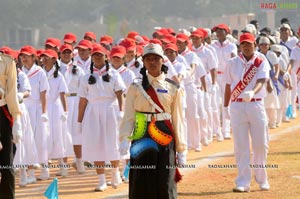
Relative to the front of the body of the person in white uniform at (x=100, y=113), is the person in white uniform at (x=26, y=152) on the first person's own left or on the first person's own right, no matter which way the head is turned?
on the first person's own right

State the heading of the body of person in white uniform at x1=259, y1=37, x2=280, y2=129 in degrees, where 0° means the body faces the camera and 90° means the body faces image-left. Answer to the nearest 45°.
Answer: approximately 45°

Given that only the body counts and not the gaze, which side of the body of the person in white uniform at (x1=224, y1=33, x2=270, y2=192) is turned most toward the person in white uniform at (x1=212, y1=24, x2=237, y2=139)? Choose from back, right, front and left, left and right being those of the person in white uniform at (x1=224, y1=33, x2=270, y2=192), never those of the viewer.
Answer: back
